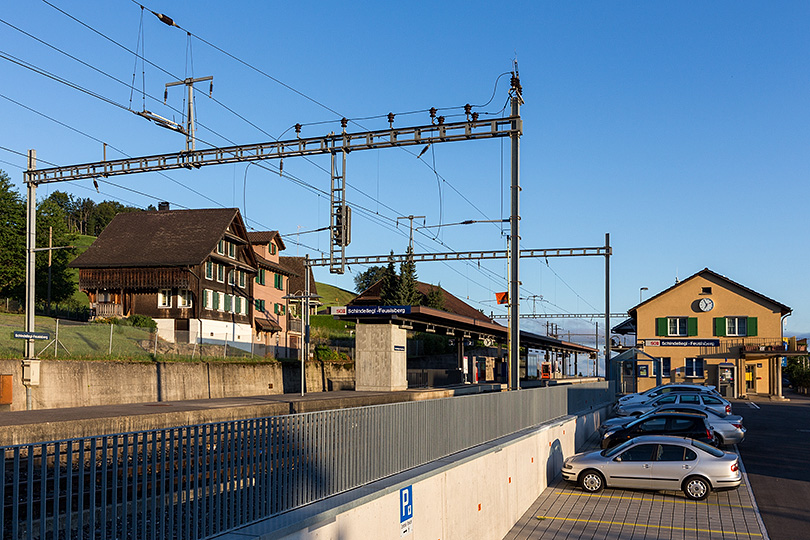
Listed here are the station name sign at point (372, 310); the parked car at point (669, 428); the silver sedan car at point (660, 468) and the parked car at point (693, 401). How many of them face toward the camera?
1

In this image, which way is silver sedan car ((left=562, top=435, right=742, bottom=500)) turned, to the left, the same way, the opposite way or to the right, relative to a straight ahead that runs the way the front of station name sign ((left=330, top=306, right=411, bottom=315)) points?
to the right

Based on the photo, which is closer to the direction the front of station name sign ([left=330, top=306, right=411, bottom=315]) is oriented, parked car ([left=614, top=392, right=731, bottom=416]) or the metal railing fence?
the metal railing fence

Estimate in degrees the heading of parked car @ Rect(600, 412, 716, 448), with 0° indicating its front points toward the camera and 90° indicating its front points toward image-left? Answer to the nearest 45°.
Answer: approximately 90°

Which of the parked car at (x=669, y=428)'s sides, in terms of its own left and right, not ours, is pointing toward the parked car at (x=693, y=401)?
right

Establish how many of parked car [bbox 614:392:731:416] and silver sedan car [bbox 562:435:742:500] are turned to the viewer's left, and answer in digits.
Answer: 2

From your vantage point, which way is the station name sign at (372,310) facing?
toward the camera

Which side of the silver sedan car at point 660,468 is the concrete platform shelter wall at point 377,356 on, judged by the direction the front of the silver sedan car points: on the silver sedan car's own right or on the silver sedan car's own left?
on the silver sedan car's own right

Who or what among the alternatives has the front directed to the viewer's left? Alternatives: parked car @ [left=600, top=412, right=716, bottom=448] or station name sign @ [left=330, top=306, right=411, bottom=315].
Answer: the parked car

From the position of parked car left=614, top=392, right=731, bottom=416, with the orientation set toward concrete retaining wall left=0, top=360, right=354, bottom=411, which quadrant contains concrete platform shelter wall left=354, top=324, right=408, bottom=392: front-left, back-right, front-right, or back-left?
front-right

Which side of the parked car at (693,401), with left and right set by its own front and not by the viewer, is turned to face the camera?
left

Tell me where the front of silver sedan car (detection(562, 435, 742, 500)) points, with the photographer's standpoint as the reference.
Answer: facing to the left of the viewer

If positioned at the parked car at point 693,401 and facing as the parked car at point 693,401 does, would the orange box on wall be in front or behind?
in front
